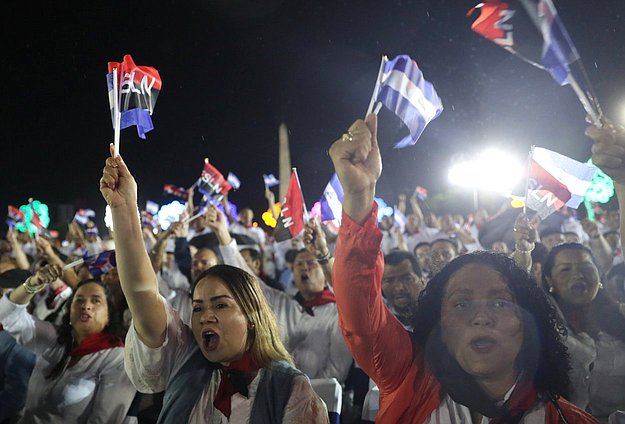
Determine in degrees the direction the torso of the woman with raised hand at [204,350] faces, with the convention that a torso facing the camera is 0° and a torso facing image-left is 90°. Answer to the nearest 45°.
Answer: approximately 45°

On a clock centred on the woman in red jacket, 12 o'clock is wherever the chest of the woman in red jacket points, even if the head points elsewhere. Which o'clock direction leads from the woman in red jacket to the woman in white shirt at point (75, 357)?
The woman in white shirt is roughly at 4 o'clock from the woman in red jacket.

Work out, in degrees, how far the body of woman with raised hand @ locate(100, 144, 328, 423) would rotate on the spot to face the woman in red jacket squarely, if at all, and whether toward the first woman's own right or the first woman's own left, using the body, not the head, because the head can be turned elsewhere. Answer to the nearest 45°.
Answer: approximately 90° to the first woman's own left

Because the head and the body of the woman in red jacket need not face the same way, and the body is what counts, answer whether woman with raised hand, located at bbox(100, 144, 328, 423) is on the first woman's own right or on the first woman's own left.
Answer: on the first woman's own right

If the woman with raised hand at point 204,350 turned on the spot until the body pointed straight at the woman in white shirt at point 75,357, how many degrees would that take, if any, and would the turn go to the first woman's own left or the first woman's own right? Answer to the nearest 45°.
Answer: approximately 90° to the first woman's own right

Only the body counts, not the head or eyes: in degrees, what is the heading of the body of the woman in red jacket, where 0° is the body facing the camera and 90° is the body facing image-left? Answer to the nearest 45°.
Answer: approximately 0°
